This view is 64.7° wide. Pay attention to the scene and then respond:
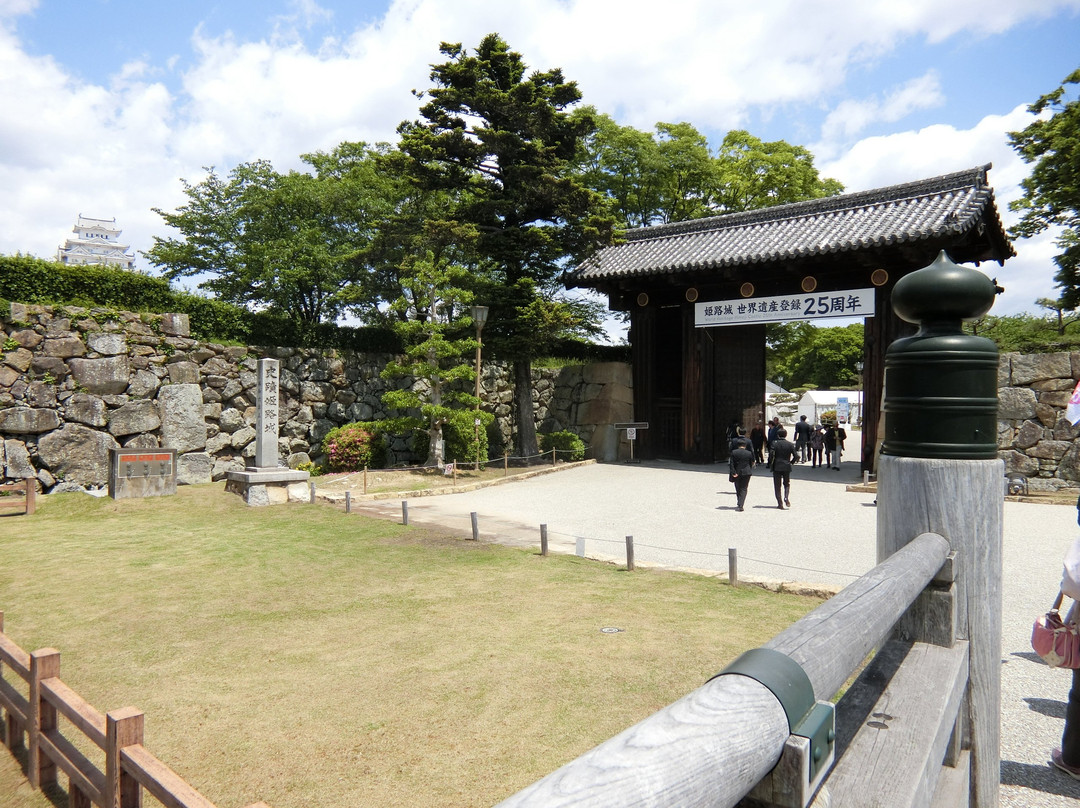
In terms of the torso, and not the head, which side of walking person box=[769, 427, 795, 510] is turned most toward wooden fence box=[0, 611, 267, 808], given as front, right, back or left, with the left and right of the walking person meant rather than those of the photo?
back

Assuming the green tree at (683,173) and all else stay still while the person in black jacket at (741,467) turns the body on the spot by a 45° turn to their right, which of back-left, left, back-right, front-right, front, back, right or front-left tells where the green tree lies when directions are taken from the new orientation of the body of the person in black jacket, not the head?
front-left

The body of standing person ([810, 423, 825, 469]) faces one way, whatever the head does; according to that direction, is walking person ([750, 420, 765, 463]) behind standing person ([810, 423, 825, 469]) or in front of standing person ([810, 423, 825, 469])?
behind

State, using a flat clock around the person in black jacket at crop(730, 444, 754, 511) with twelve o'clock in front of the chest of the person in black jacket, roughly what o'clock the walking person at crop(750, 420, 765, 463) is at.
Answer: The walking person is roughly at 12 o'clock from the person in black jacket.

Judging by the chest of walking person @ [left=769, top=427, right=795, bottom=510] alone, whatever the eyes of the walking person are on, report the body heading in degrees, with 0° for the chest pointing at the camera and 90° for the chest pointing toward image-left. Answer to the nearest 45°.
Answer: approximately 180°

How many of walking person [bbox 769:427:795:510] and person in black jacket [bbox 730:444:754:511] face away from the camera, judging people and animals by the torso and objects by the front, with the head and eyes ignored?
2

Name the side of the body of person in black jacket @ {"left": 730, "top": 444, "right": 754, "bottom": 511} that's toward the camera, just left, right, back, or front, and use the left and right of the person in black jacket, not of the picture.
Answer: back

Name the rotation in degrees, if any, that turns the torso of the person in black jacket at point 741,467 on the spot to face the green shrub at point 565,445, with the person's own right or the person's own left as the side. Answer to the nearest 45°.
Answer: approximately 45° to the person's own left

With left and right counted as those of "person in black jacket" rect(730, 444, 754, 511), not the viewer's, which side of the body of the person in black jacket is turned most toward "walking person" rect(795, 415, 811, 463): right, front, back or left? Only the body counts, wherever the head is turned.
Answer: front

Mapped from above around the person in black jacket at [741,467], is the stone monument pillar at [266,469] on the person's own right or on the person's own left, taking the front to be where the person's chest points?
on the person's own left
